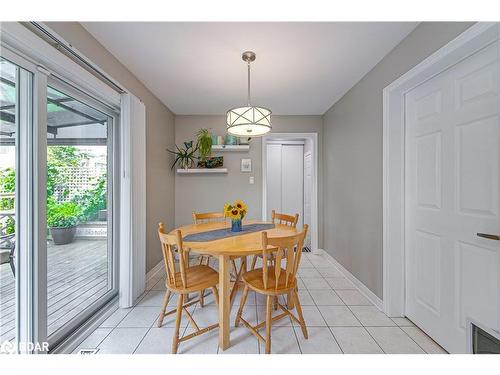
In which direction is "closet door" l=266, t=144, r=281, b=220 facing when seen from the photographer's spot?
facing the viewer

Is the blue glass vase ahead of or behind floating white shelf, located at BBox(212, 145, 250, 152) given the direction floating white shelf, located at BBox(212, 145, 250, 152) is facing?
ahead

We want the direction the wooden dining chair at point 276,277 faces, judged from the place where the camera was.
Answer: facing away from the viewer and to the left of the viewer

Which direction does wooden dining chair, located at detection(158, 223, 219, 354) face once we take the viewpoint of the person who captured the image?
facing away from the viewer and to the right of the viewer

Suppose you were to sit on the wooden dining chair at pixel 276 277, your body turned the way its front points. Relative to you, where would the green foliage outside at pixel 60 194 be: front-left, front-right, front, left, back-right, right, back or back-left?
front-left

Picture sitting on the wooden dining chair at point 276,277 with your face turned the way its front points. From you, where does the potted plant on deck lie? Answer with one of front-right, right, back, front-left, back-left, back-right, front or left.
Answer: front-left

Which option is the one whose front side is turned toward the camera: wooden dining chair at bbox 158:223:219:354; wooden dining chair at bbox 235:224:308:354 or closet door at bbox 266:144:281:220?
the closet door

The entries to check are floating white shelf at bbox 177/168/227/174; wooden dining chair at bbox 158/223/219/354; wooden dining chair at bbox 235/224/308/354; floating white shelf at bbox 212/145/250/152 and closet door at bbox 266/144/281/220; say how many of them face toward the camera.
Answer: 3

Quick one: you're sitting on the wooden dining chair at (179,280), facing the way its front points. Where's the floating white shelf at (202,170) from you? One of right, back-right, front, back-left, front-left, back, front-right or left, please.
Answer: front-left

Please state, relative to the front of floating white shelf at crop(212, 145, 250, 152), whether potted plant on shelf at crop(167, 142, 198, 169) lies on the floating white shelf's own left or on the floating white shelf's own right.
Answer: on the floating white shelf's own right

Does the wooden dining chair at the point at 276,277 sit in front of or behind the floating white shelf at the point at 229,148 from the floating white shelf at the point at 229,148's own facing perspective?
in front

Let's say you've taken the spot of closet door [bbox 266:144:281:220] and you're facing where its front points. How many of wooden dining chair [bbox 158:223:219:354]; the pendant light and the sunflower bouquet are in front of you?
3

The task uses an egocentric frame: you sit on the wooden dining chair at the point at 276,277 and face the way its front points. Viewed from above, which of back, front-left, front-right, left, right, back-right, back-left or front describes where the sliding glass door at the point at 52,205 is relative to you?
front-left
